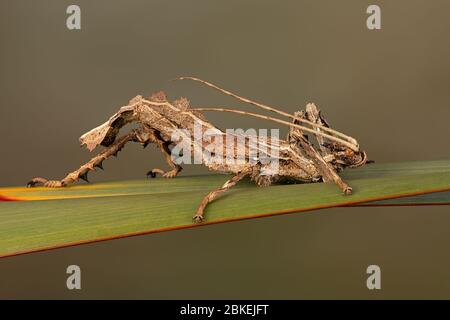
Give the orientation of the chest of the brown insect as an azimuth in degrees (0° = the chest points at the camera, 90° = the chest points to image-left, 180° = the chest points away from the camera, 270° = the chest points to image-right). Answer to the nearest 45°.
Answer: approximately 270°
